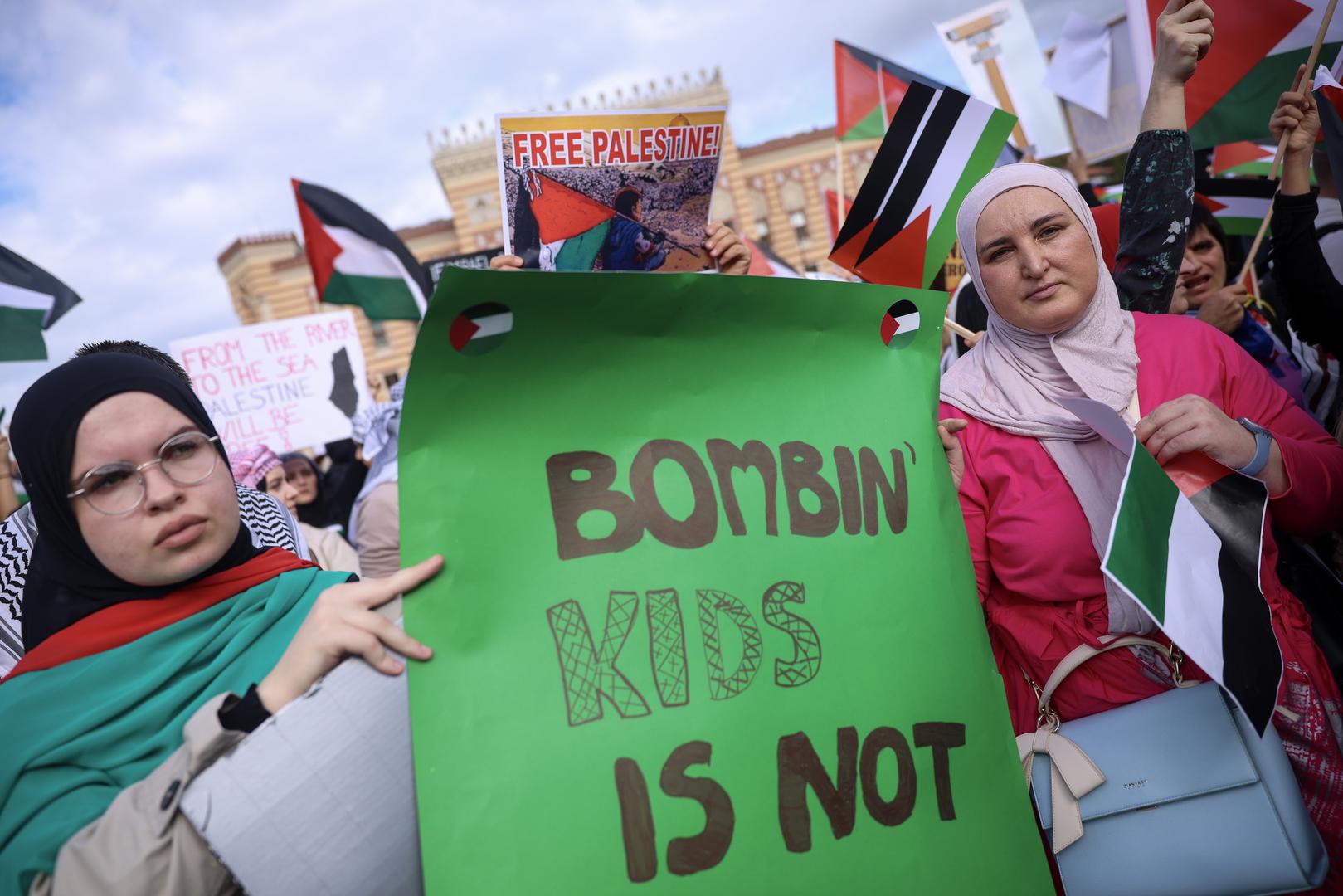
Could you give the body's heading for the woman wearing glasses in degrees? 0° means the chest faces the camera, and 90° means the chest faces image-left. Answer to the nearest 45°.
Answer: approximately 315°

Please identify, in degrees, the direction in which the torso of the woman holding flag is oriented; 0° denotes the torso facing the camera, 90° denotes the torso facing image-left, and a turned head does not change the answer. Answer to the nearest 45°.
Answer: approximately 0°
